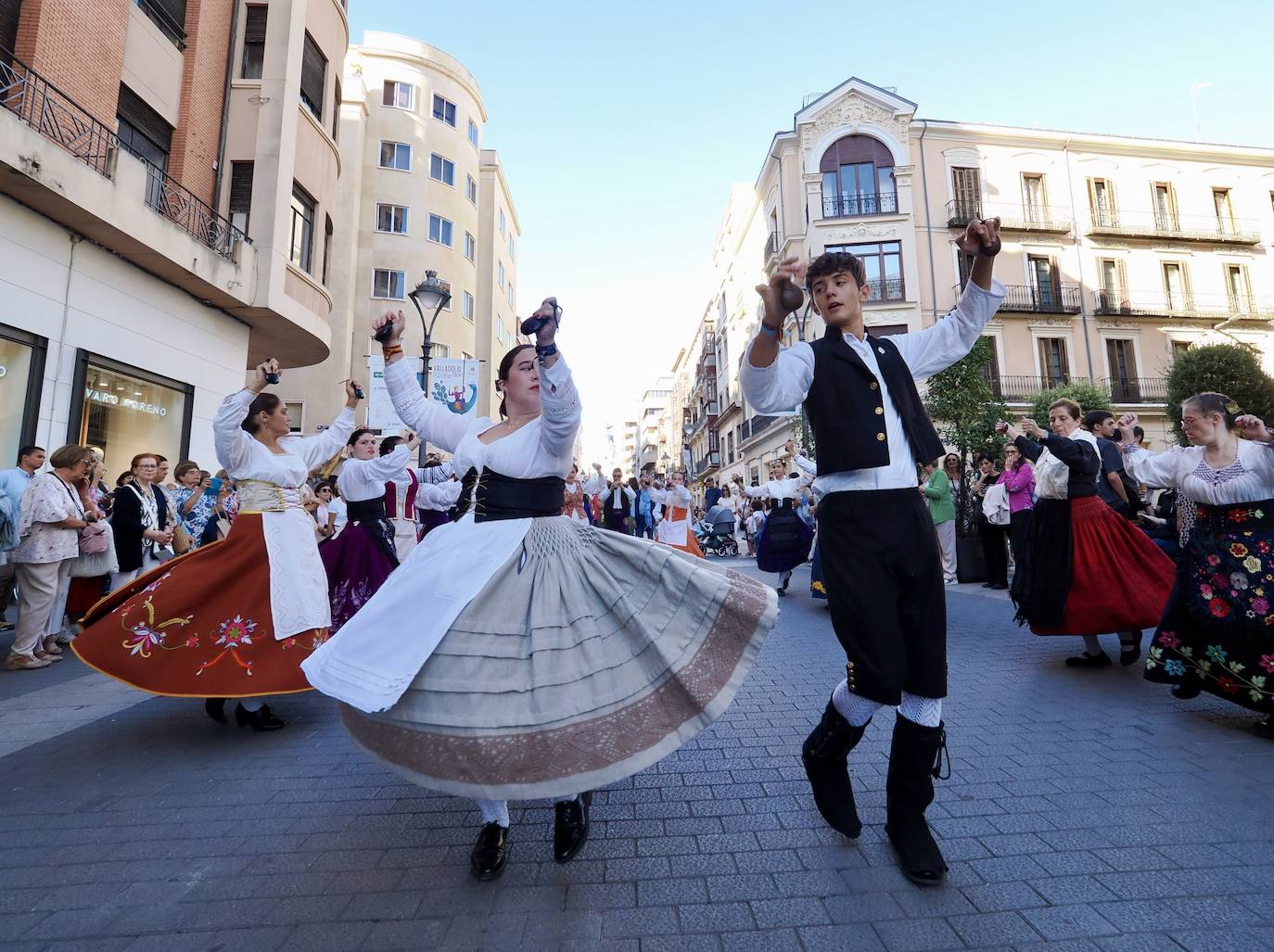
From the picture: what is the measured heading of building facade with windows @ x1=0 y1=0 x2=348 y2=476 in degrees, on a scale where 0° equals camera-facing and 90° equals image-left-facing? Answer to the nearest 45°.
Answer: approximately 315°

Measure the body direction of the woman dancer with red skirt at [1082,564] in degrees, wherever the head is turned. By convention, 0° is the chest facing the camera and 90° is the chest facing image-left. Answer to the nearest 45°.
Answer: approximately 45°

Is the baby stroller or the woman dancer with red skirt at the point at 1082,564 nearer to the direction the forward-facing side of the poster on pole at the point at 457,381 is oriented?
the woman dancer with red skirt

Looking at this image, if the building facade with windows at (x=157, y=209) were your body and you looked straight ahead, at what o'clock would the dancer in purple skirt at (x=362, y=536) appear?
The dancer in purple skirt is roughly at 1 o'clock from the building facade with windows.

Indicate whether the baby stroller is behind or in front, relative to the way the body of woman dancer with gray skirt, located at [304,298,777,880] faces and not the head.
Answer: behind

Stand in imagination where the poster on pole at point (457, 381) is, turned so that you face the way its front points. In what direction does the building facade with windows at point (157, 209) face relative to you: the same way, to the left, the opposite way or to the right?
to the left
